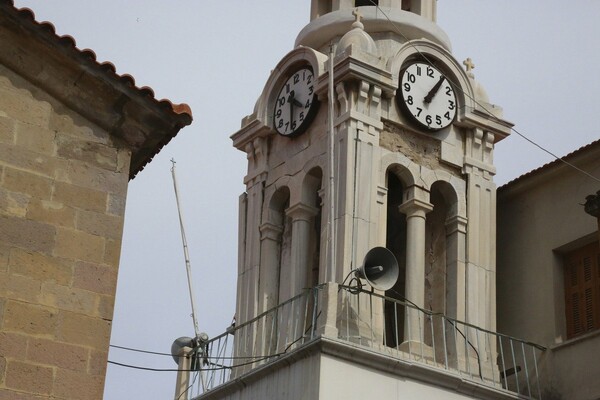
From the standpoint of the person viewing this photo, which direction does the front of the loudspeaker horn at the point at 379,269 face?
facing the viewer and to the right of the viewer

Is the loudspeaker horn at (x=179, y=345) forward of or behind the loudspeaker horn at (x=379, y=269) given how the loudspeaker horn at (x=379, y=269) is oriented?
behind
